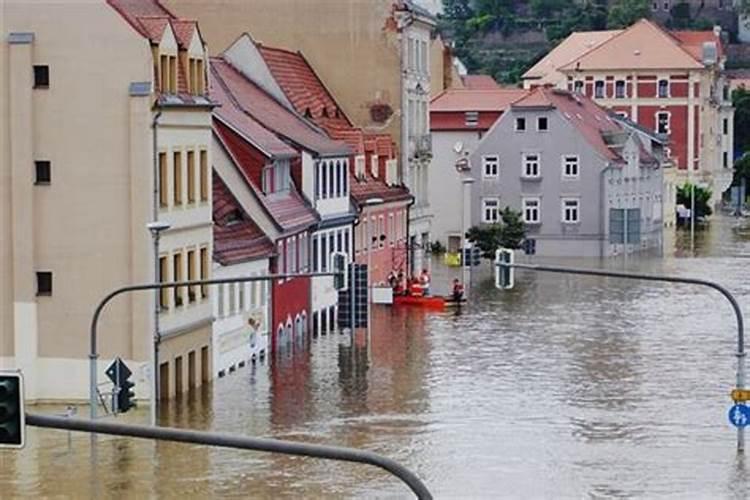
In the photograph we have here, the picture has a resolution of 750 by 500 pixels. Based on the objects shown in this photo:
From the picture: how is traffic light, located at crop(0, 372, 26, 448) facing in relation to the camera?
toward the camera

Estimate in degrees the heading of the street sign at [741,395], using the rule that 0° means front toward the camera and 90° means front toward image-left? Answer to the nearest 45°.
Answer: approximately 0°

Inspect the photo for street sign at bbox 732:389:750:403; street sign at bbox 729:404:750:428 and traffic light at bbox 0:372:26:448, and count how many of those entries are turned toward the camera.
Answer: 3

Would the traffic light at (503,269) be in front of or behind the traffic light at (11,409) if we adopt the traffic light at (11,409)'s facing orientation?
behind

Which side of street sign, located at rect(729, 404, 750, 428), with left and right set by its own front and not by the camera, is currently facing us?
front

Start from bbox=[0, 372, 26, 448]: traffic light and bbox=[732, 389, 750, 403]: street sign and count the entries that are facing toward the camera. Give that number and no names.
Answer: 2

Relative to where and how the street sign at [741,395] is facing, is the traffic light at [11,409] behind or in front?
in front

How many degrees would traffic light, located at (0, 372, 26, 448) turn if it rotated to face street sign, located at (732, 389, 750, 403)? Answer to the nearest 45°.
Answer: approximately 135° to its left

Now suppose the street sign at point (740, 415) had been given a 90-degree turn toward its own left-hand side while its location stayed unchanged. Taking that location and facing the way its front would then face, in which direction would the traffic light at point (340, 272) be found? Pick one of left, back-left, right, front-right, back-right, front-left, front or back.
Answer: back
